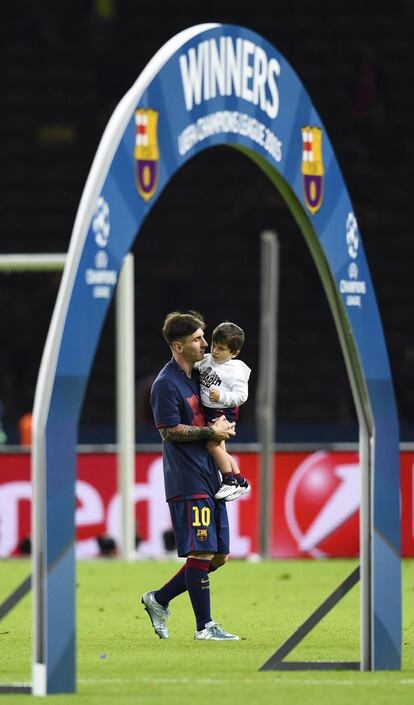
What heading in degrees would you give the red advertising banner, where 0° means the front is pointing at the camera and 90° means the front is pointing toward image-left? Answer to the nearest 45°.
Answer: approximately 0°

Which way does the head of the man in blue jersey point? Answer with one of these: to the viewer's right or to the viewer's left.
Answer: to the viewer's right

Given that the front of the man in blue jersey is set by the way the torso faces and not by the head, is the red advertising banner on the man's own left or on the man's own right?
on the man's own left

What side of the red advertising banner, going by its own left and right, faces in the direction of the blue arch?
front

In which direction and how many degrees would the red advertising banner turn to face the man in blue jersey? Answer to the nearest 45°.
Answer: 0° — it already faces them
